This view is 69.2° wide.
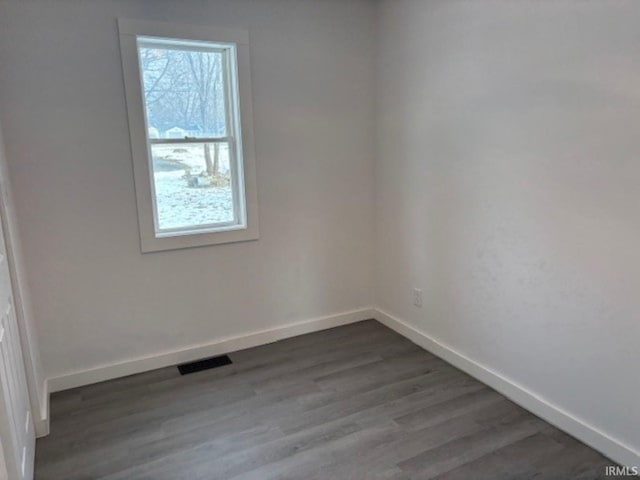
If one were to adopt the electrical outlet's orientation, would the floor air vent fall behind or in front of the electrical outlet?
in front

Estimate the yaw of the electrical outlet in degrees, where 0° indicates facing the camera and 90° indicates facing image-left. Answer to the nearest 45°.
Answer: approximately 45°

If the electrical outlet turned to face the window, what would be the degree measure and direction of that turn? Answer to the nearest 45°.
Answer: approximately 45° to its right
